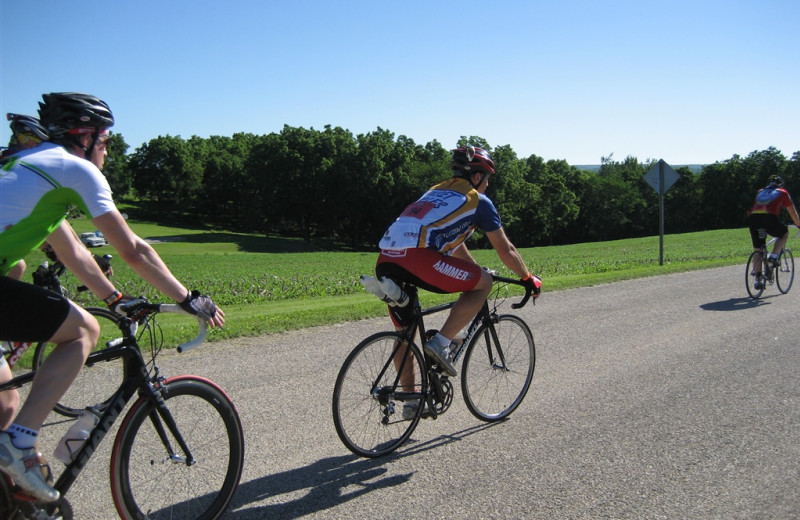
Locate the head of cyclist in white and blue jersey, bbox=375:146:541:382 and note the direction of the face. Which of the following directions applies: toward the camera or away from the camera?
away from the camera

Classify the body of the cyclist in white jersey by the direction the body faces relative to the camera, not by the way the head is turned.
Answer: to the viewer's right

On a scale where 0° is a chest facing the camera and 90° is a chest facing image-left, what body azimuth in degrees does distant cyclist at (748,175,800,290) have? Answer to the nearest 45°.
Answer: approximately 225°

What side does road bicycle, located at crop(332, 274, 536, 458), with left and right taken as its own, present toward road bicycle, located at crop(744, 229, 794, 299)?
front

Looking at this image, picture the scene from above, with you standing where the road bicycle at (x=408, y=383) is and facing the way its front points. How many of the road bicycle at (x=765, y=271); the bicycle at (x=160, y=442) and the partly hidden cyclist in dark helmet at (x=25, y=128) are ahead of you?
1

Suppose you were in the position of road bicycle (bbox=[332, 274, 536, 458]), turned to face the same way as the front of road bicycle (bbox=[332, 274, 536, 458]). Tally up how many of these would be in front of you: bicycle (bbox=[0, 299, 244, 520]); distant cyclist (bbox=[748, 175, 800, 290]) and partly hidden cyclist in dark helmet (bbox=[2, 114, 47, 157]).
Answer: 1

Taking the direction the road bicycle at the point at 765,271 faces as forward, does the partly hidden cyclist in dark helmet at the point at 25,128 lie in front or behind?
behind

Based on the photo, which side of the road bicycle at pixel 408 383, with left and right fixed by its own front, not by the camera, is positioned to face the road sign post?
front

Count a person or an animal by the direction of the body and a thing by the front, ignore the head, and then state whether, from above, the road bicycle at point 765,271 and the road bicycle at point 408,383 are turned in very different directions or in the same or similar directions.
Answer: same or similar directions

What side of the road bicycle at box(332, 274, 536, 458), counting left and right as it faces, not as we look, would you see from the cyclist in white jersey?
back

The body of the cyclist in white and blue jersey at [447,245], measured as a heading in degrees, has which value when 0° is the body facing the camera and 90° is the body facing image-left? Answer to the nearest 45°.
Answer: approximately 225°

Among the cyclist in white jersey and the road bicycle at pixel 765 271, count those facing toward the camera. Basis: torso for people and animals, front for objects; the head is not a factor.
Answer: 0

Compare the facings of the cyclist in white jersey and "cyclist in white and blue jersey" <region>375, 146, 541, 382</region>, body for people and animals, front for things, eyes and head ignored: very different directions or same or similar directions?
same or similar directions
